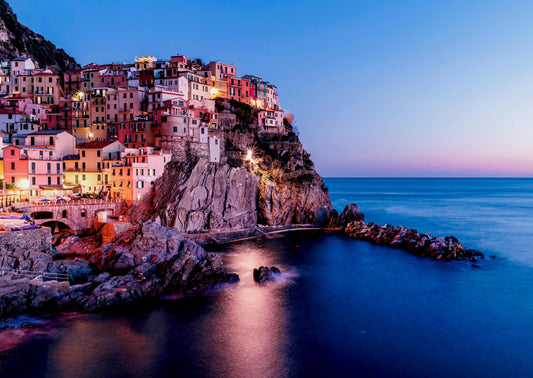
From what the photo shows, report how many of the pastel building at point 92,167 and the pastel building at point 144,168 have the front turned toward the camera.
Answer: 2

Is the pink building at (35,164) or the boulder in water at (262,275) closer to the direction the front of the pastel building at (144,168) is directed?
the boulder in water

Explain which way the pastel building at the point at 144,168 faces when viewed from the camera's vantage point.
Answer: facing the viewer

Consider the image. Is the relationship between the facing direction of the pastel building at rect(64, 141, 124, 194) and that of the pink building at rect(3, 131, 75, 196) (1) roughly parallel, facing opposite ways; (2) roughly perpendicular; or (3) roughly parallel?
roughly parallel

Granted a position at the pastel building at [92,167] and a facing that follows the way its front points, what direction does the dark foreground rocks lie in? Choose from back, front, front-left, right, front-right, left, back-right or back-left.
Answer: front

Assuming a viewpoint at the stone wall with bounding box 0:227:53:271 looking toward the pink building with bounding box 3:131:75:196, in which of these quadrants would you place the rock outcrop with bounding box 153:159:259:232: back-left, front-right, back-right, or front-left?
front-right

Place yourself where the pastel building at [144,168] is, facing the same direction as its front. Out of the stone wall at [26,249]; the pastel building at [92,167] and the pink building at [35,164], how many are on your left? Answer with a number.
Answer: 0

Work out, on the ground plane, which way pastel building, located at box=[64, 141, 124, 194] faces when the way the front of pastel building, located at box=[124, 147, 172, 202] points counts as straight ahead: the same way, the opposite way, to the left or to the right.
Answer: the same way

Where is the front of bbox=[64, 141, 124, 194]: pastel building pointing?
toward the camera

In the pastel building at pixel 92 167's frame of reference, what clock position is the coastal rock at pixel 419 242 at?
The coastal rock is roughly at 10 o'clock from the pastel building.

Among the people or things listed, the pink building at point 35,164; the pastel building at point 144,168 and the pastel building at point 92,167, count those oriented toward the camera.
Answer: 3

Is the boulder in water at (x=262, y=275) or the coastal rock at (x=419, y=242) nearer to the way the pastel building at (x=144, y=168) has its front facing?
the boulder in water

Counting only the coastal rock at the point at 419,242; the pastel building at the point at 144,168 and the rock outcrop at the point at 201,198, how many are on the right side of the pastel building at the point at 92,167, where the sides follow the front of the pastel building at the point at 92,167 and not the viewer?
0

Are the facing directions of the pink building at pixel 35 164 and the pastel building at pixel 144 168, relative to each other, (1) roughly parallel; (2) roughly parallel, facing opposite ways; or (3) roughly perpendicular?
roughly parallel

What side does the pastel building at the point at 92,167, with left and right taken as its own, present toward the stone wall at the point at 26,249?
front

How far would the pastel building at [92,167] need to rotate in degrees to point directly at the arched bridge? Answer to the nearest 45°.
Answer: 0° — it already faces it
